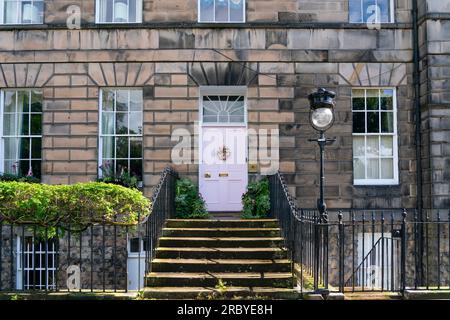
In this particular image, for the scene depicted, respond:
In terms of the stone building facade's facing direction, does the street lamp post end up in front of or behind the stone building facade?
in front

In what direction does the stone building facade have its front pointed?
toward the camera

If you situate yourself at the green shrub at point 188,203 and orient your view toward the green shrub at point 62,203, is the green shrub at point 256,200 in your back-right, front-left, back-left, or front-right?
back-left
